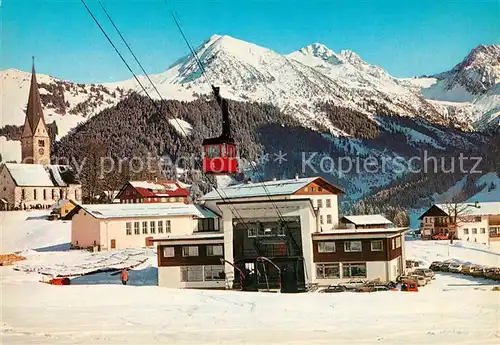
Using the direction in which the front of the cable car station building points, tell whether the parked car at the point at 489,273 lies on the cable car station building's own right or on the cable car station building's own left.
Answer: on the cable car station building's own left

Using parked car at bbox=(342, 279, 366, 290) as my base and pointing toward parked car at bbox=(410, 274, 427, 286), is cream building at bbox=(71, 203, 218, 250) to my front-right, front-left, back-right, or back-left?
back-left

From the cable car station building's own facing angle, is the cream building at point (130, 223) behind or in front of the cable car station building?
behind

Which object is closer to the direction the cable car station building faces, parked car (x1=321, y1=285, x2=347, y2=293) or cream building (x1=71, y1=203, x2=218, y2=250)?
the parked car

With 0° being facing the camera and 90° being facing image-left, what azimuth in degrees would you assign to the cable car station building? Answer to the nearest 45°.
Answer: approximately 0°

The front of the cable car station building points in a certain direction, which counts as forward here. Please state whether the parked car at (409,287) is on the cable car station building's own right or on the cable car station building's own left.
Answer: on the cable car station building's own left

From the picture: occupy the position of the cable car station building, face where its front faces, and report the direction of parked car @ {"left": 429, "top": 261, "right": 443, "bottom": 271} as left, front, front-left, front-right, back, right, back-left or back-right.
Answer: back-left

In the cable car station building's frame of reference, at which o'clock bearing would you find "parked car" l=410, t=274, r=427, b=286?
The parked car is roughly at 9 o'clock from the cable car station building.

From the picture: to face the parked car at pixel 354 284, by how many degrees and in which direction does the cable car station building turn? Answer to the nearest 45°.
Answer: approximately 90° to its left

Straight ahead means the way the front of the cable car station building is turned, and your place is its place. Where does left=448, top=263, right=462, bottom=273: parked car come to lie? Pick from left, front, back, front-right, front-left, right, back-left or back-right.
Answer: back-left

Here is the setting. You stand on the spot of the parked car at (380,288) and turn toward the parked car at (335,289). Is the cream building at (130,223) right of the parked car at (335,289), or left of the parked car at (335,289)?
right
